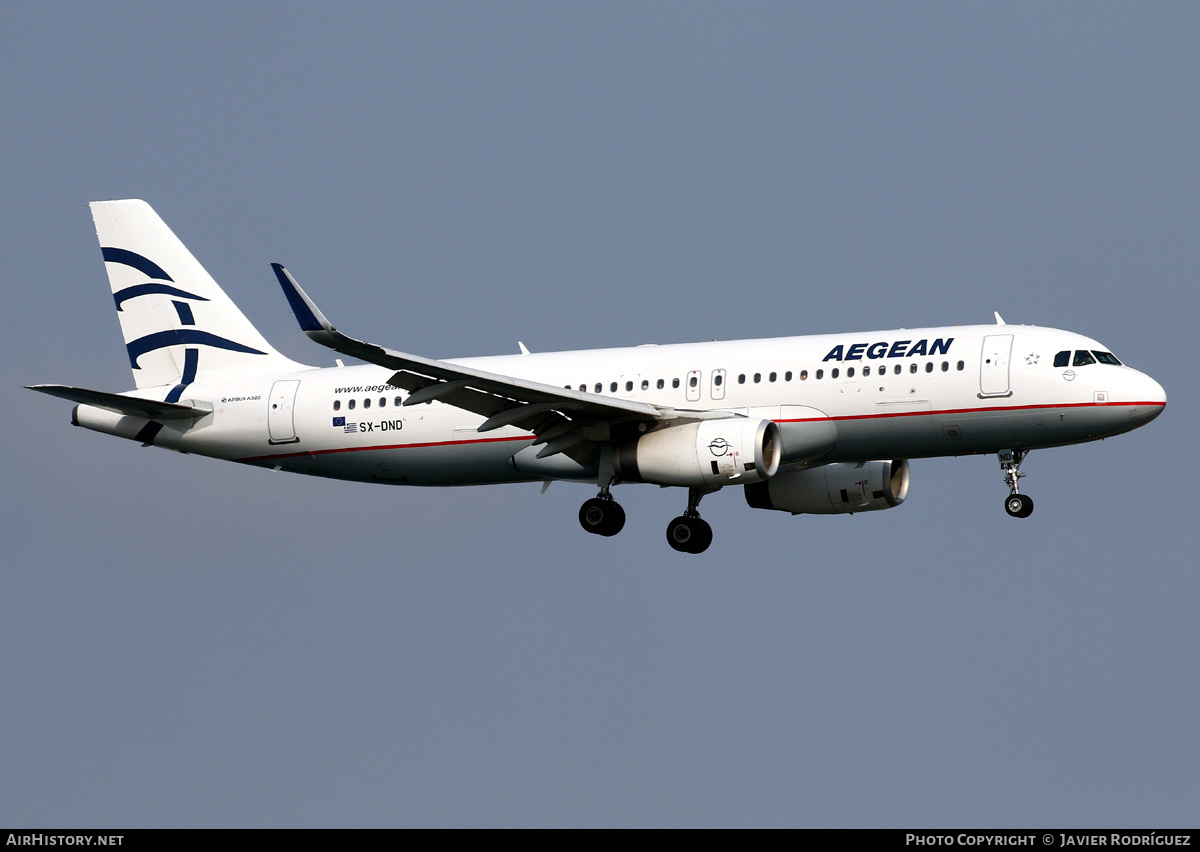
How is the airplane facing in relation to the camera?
to the viewer's right
